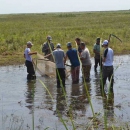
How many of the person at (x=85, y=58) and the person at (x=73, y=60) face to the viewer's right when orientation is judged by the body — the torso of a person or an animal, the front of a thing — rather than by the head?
0
